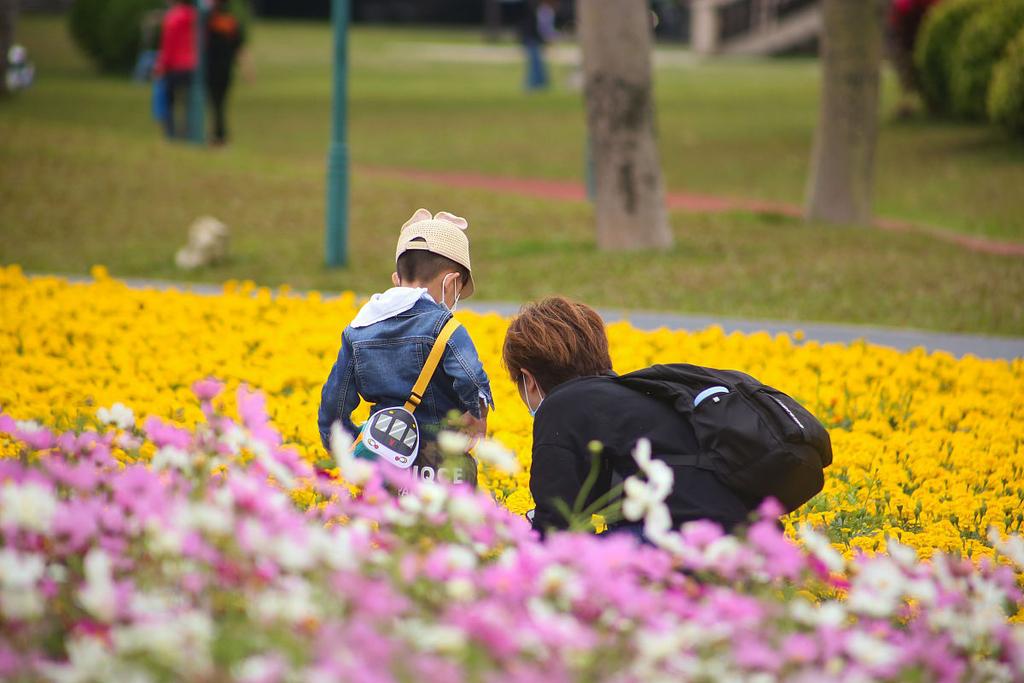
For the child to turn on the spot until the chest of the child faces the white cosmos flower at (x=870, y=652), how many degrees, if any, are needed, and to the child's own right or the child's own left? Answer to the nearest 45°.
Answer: approximately 135° to the child's own right

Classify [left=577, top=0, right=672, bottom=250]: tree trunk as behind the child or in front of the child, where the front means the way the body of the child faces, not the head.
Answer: in front

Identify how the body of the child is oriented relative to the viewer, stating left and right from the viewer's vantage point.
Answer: facing away from the viewer and to the right of the viewer

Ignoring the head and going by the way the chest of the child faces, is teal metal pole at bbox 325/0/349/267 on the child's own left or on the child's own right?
on the child's own left

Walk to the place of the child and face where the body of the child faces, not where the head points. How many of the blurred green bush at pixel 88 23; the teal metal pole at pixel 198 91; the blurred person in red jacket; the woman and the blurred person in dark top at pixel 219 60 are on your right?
1

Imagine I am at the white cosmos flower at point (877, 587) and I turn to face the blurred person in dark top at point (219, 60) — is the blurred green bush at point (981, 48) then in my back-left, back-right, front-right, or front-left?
front-right

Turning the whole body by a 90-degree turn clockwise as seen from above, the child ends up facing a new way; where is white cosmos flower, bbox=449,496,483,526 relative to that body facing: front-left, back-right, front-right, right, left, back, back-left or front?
front-right
